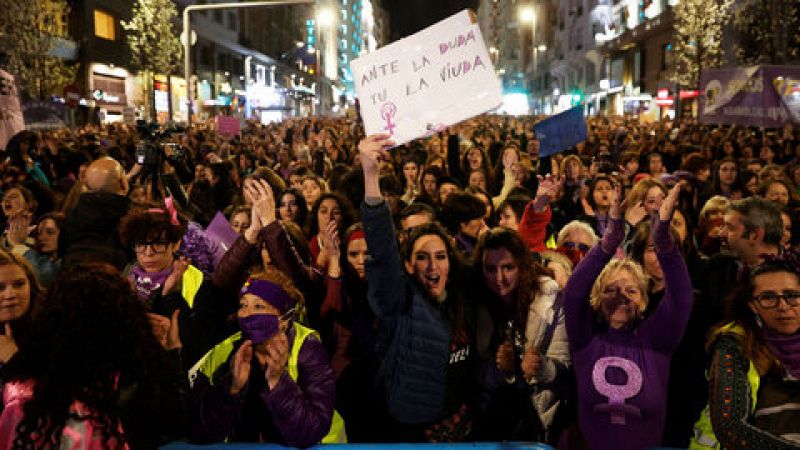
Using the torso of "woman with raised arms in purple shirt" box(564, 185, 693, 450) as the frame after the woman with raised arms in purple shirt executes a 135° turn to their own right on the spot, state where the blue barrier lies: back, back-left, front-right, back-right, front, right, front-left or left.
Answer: left

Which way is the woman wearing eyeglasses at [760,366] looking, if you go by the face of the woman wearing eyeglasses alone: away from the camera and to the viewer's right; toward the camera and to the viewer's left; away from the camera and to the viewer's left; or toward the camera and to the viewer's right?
toward the camera and to the viewer's left

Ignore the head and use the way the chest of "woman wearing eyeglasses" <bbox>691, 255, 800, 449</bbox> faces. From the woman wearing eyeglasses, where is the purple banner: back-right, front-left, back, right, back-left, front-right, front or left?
back-left

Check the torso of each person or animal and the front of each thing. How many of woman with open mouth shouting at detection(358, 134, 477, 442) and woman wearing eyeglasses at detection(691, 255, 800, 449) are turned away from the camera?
0

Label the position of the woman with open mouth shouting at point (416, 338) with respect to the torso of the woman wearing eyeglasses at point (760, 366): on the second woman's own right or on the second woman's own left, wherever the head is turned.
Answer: on the second woman's own right

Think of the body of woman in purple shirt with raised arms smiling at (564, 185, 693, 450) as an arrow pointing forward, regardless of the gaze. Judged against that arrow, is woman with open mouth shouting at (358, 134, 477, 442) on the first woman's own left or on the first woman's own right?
on the first woman's own right
